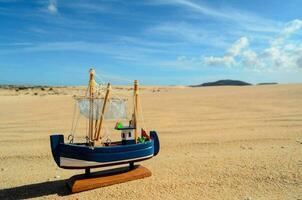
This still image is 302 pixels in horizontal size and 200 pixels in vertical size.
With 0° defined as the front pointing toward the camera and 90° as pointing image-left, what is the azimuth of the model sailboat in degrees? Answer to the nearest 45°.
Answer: approximately 45°
